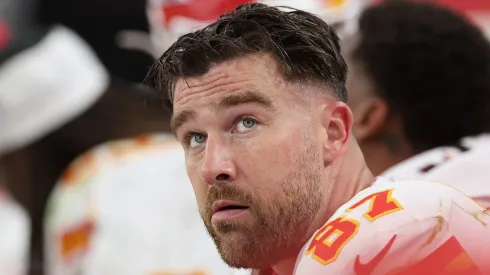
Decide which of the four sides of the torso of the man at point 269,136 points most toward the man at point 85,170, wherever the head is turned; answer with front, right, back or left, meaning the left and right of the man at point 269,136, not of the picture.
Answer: right

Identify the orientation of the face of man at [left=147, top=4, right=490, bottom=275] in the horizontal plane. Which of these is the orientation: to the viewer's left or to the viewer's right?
to the viewer's left

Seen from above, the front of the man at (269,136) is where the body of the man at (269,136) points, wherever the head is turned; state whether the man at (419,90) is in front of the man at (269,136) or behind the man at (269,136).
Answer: behind

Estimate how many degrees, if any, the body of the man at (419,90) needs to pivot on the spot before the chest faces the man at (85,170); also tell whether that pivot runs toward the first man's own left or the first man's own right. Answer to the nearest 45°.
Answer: approximately 45° to the first man's own left

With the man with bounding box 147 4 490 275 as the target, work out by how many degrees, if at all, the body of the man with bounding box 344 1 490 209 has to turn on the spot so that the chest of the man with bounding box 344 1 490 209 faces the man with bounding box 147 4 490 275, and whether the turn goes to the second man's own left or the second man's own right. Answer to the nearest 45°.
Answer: approximately 135° to the second man's own left

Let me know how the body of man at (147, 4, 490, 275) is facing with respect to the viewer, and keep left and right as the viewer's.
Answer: facing the viewer and to the left of the viewer
